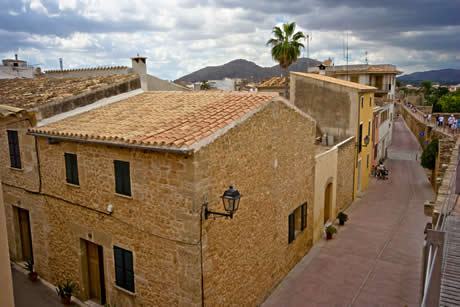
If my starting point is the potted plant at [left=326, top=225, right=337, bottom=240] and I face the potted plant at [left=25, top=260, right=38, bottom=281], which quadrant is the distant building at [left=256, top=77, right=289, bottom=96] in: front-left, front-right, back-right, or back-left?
back-right

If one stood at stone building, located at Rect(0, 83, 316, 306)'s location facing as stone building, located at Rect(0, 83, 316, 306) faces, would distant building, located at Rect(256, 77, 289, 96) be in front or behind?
behind

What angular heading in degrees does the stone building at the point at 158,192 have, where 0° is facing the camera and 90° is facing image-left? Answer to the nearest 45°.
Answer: approximately 45°

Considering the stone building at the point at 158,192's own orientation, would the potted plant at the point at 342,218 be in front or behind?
behind

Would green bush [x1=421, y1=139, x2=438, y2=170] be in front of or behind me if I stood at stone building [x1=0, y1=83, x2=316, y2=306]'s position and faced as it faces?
behind

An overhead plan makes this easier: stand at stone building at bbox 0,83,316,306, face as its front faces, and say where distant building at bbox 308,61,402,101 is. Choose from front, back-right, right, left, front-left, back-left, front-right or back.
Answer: back
